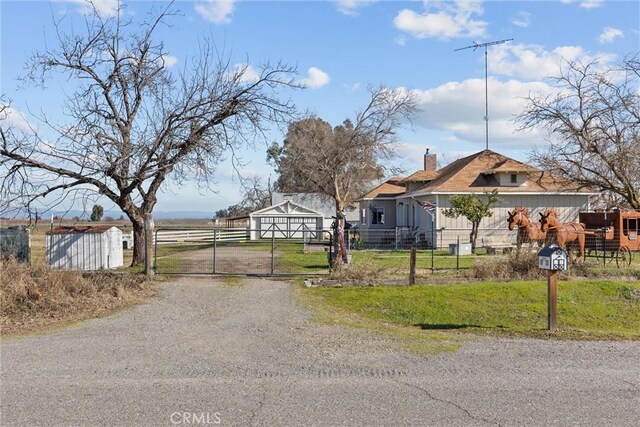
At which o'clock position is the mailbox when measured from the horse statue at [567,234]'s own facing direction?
The mailbox is roughly at 9 o'clock from the horse statue.

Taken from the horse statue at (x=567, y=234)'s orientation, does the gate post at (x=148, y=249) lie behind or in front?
in front

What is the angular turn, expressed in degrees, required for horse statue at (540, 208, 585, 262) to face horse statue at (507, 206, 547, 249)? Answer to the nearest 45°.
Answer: approximately 45° to its right

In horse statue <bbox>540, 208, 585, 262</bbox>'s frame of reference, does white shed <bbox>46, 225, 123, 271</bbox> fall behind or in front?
in front

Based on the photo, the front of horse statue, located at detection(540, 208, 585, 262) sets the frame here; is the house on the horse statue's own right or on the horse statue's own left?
on the horse statue's own right

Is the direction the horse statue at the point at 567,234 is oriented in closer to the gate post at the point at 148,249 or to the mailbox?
the gate post

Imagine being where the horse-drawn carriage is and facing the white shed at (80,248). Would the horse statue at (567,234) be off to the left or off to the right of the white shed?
left

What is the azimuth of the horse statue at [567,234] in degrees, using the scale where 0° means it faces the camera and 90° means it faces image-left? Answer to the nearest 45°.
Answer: approximately 90°
